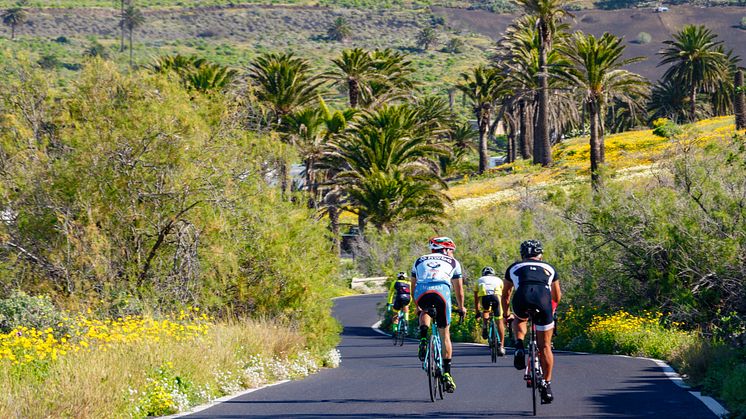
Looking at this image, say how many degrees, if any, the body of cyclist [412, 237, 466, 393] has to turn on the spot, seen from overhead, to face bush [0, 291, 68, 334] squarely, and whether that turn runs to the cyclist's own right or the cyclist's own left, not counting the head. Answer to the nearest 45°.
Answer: approximately 90° to the cyclist's own left

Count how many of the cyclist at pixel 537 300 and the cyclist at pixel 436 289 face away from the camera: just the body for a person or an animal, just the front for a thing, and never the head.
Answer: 2

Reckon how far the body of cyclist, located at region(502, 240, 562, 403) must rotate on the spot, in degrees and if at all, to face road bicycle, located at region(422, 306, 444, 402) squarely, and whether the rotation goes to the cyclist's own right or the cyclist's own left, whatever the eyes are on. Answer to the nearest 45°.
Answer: approximately 45° to the cyclist's own left

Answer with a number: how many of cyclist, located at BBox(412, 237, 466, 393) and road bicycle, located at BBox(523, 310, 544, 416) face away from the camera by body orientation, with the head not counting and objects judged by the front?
2

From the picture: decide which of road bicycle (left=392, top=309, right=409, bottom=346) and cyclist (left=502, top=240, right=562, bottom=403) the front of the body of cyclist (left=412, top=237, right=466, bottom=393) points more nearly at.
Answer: the road bicycle

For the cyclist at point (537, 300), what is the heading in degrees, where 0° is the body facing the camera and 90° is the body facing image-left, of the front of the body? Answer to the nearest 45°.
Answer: approximately 180°

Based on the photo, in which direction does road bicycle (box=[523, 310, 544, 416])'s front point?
away from the camera

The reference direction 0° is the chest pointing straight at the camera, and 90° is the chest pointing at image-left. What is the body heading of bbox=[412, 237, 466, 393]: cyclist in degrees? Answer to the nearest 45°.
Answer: approximately 180°

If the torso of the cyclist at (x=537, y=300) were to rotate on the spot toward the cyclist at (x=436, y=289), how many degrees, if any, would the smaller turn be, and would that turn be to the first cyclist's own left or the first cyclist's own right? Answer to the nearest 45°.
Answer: approximately 45° to the first cyclist's own left
